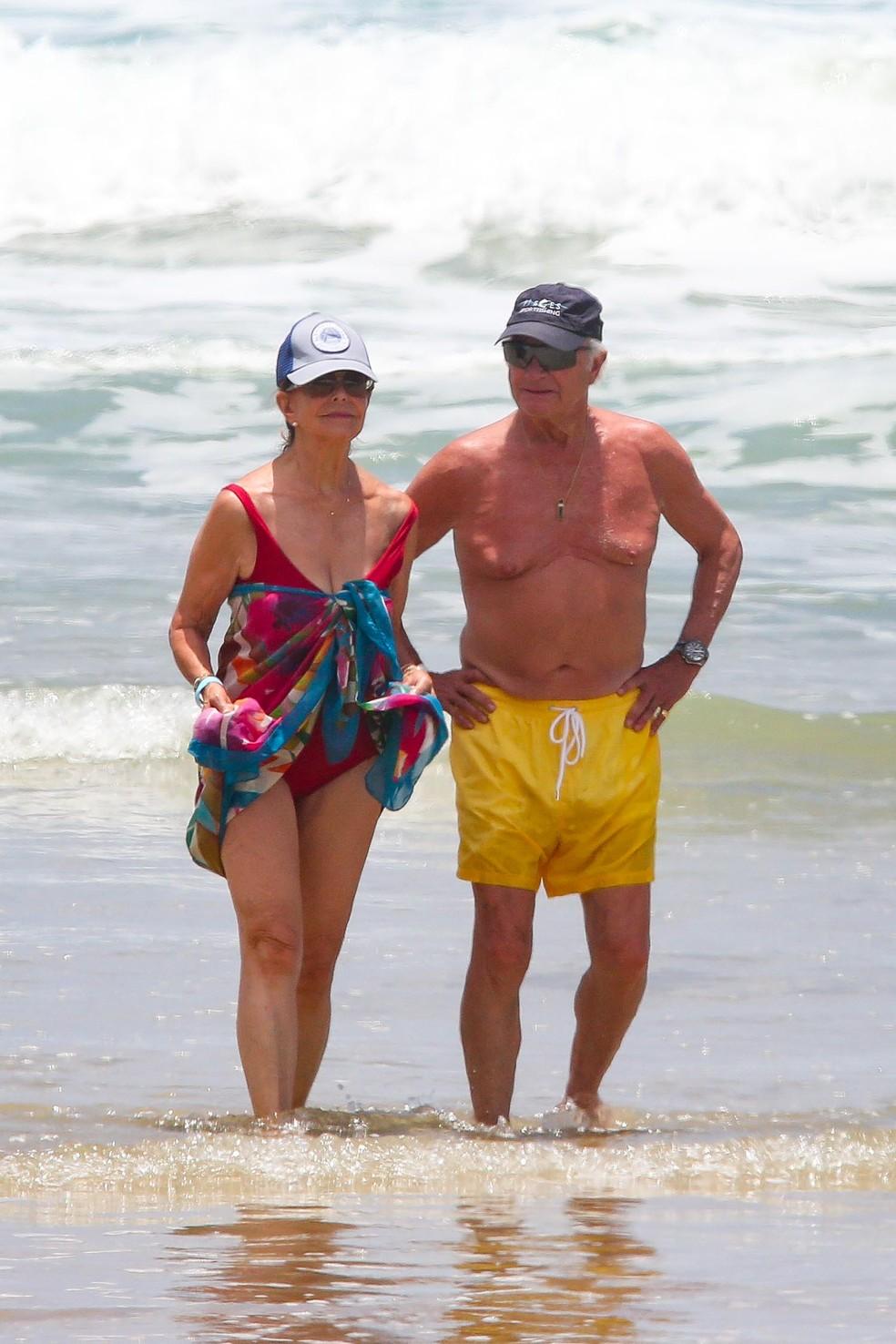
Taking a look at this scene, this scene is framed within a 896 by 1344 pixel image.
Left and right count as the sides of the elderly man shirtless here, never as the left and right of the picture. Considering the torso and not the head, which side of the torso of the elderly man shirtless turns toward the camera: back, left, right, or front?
front

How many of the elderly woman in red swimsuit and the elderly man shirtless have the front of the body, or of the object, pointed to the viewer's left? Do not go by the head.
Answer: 0

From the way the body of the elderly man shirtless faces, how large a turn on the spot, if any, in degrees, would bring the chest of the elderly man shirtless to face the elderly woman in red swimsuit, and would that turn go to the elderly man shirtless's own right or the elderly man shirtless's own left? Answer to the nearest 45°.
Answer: approximately 45° to the elderly man shirtless's own right

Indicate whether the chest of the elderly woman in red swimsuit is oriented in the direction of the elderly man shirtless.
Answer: no
